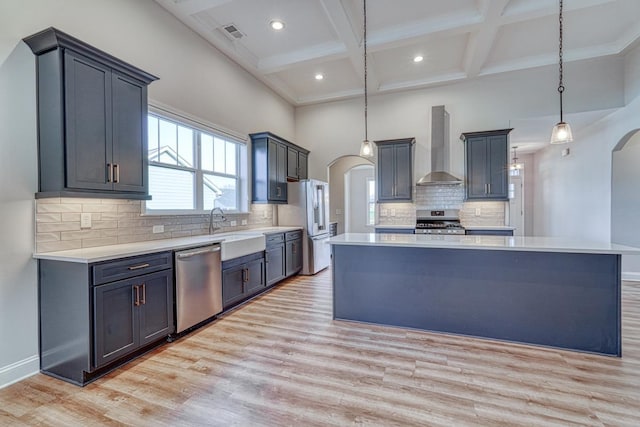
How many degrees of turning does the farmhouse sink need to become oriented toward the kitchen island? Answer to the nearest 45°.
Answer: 0° — it already faces it

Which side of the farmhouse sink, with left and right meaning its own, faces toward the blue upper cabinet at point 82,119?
right

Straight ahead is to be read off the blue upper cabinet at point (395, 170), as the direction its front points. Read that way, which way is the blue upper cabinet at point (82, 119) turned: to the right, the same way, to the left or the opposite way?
to the left

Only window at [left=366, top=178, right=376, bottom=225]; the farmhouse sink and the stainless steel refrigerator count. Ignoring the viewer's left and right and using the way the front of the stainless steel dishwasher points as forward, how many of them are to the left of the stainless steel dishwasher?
3

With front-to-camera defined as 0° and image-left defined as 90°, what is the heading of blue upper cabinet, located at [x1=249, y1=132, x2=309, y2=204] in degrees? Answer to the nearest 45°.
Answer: approximately 315°

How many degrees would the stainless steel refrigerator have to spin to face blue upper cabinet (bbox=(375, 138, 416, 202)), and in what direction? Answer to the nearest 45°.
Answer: approximately 45° to its left

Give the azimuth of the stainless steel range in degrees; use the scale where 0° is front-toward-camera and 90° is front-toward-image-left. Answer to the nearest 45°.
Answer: approximately 0°

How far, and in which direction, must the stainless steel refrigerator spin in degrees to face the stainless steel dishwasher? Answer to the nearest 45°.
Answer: approximately 90° to its right

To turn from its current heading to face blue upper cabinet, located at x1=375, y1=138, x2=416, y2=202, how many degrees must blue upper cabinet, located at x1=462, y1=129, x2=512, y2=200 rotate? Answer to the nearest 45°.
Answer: approximately 90° to its right

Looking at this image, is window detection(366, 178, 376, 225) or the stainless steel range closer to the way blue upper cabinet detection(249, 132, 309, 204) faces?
the stainless steel range

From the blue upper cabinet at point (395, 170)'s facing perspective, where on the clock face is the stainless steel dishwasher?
The stainless steel dishwasher is roughly at 1 o'clock from the blue upper cabinet.

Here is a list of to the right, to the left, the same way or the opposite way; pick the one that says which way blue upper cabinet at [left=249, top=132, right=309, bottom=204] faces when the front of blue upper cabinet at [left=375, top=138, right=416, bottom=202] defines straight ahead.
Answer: to the left

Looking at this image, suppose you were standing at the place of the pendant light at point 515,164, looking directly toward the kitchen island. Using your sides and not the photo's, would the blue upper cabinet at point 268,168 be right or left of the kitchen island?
right

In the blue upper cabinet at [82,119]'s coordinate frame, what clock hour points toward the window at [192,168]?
The window is roughly at 9 o'clock from the blue upper cabinet.

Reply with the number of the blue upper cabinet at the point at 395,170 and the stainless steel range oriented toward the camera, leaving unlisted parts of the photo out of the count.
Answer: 2
